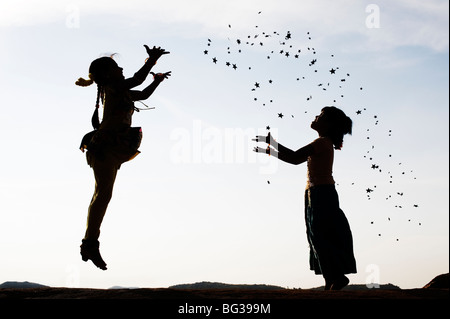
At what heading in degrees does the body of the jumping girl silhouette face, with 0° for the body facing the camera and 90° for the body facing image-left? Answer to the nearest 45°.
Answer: approximately 270°

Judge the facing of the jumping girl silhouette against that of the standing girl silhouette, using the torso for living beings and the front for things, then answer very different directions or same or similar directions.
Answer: very different directions

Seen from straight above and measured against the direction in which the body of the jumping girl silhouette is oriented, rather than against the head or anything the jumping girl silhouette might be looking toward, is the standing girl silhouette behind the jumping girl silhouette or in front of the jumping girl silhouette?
in front

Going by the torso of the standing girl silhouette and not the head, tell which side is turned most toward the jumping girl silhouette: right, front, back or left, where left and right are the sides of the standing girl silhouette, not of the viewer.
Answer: front

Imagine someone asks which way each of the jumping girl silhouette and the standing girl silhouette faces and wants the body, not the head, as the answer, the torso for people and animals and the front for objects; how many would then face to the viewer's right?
1

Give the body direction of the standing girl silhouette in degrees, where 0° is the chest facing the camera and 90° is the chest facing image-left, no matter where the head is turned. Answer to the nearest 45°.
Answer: approximately 90°
